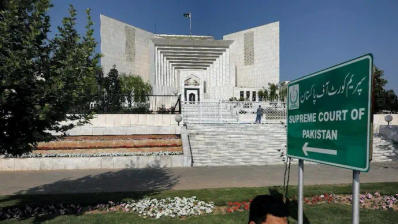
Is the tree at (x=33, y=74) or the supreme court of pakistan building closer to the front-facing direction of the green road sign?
the tree

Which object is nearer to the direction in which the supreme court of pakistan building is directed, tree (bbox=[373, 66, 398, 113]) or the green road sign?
the green road sign

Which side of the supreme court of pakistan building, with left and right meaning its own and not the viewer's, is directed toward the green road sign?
front

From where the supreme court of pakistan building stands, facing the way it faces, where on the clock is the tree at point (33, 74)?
The tree is roughly at 12 o'clock from the supreme court of pakistan building.

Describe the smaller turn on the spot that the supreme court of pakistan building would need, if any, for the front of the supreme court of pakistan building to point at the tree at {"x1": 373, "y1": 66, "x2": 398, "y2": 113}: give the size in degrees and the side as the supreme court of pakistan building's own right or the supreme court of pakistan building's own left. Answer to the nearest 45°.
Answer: approximately 90° to the supreme court of pakistan building's own left

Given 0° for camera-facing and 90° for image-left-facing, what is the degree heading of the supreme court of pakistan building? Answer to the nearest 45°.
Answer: approximately 0°

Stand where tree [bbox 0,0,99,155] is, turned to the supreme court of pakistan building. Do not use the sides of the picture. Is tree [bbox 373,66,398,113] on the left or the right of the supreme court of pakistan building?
right

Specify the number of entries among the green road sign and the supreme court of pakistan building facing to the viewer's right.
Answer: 0
